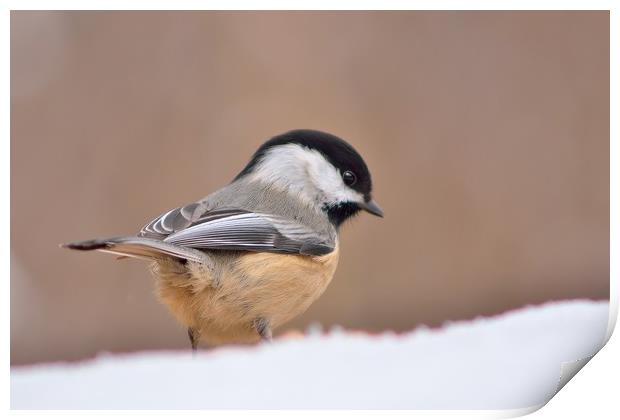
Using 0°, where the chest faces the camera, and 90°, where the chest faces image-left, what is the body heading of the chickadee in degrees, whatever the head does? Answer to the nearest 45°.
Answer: approximately 270°
